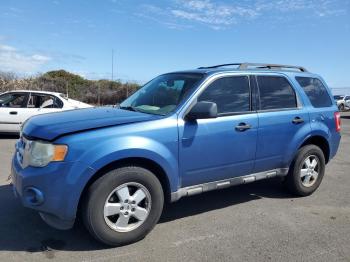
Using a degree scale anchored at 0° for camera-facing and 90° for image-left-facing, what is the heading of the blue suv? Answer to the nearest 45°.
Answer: approximately 45°

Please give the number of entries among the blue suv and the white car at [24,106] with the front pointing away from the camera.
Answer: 0

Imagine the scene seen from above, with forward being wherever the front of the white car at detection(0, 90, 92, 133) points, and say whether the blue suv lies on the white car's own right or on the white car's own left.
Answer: on the white car's own left

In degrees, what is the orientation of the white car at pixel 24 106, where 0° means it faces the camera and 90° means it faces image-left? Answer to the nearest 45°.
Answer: approximately 90°

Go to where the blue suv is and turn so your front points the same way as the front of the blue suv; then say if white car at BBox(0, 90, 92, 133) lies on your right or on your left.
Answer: on your right
